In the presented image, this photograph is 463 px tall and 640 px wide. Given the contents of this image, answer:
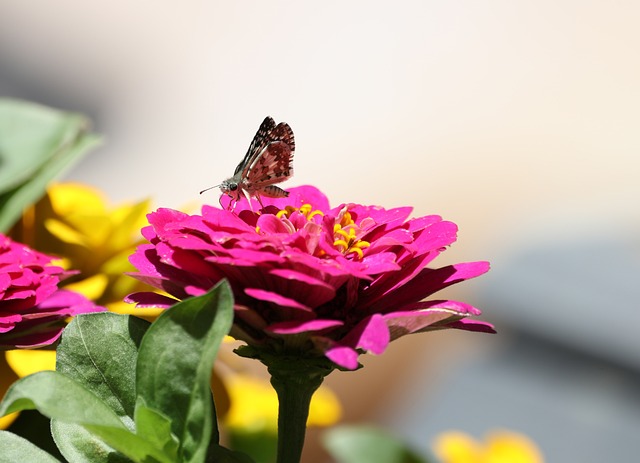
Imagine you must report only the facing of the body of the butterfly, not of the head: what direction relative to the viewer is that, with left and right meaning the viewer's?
facing to the left of the viewer
